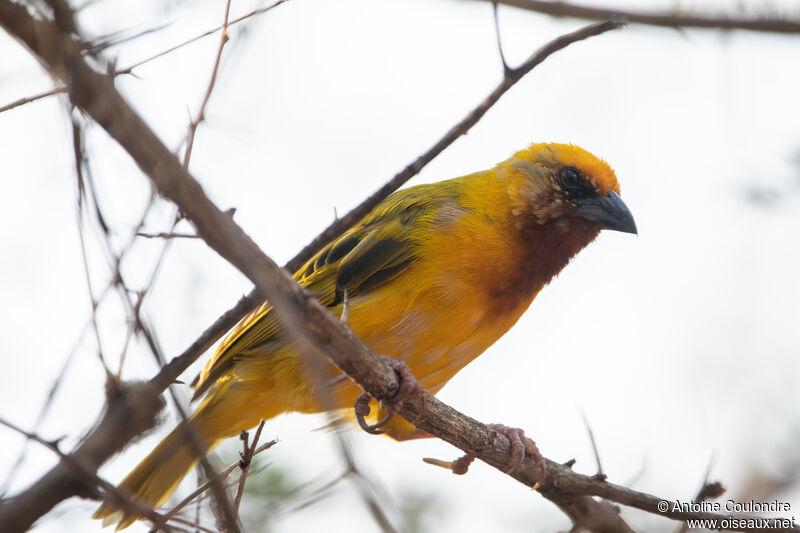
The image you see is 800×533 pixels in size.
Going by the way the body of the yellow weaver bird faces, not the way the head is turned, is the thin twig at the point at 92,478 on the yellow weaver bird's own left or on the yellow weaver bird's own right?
on the yellow weaver bird's own right

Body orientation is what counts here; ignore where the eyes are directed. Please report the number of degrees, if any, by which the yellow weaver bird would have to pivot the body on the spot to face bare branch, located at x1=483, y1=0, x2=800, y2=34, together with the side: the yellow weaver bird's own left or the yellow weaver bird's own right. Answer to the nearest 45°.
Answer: approximately 45° to the yellow weaver bird's own left

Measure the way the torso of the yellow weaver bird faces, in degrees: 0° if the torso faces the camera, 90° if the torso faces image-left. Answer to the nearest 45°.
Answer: approximately 270°

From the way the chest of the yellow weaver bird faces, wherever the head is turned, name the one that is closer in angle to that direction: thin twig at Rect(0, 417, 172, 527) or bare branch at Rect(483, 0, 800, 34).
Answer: the bare branch
